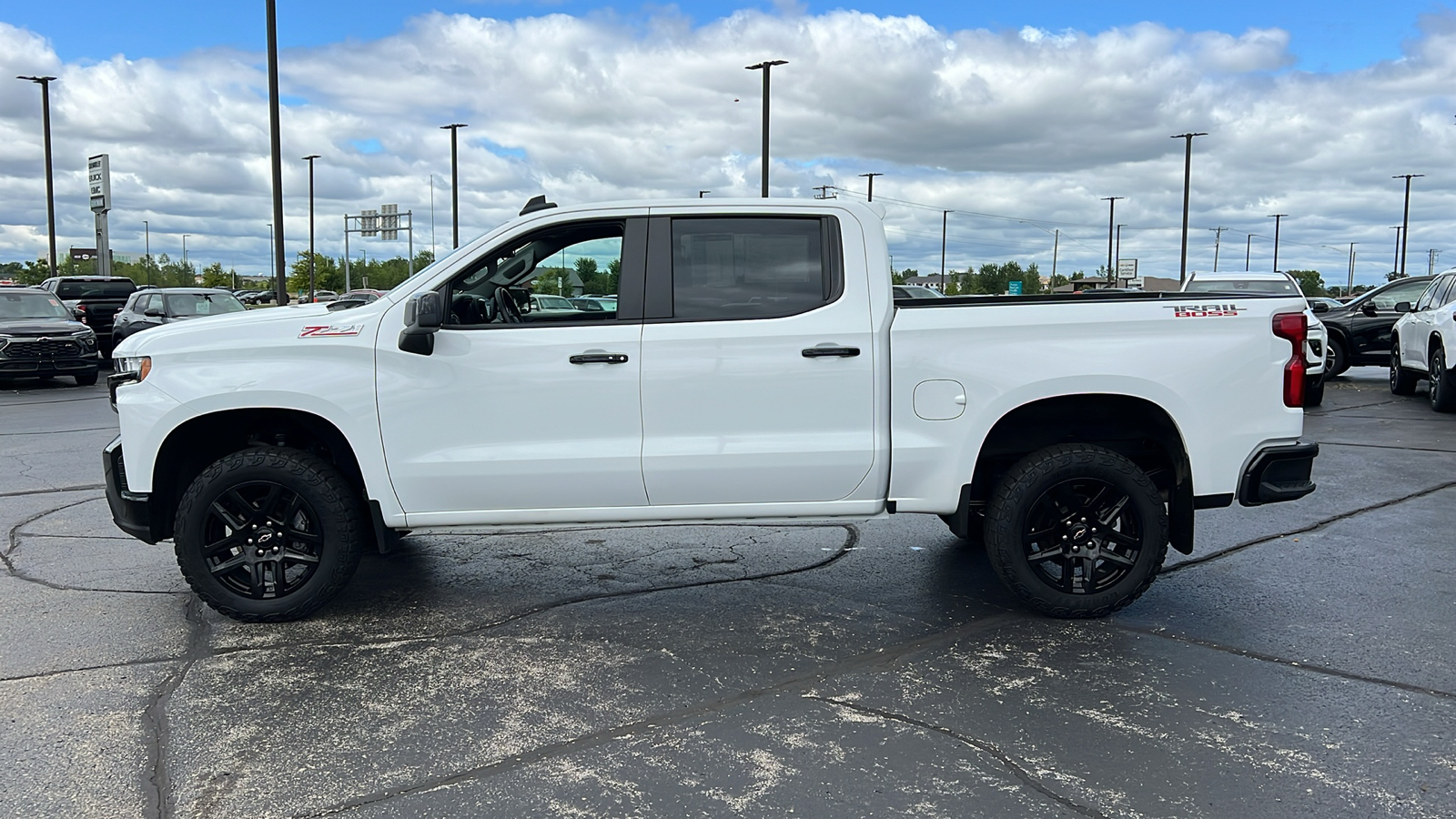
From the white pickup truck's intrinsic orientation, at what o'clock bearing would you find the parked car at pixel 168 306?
The parked car is roughly at 2 o'clock from the white pickup truck.

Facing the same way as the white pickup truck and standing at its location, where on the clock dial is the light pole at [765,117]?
The light pole is roughly at 3 o'clock from the white pickup truck.

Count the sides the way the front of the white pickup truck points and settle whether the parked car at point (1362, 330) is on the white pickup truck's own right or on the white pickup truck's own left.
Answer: on the white pickup truck's own right

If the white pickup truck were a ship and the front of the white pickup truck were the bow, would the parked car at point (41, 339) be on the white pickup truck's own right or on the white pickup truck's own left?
on the white pickup truck's own right

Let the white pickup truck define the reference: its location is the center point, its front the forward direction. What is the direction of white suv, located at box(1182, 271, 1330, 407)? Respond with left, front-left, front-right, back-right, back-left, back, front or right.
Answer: back-right

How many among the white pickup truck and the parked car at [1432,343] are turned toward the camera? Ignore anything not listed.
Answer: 0

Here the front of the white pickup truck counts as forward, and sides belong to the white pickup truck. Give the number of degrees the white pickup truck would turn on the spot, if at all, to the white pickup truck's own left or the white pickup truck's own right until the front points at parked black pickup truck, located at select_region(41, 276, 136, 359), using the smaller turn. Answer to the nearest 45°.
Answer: approximately 45° to the white pickup truck's own right

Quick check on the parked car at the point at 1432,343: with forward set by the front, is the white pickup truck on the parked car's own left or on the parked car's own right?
on the parked car's own left

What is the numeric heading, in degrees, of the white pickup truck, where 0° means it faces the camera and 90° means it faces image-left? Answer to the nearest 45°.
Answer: approximately 90°
